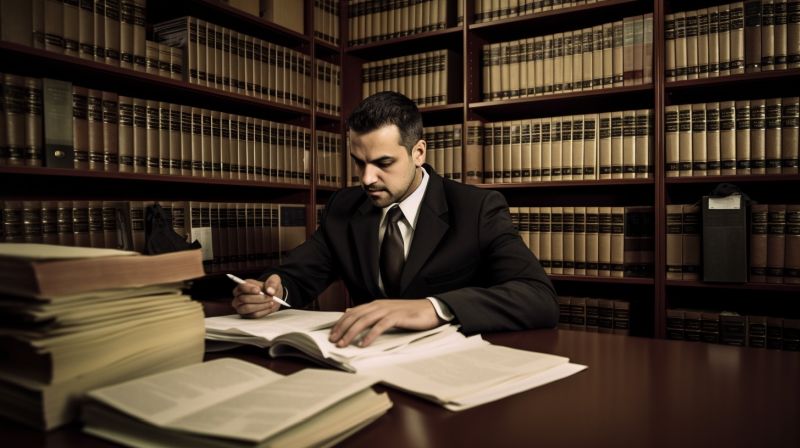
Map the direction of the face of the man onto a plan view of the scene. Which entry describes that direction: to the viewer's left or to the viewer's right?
to the viewer's left

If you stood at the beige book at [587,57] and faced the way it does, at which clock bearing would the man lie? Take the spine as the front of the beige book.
The man is roughly at 1 o'clock from the beige book.

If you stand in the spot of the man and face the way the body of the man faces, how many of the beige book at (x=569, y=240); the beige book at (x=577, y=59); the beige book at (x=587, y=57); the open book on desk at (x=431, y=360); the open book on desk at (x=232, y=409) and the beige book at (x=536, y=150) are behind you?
4

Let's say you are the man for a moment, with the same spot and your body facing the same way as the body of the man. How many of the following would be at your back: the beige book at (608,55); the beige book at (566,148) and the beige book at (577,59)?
3

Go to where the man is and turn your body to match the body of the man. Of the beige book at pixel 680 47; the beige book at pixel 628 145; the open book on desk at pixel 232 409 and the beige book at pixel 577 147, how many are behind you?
3

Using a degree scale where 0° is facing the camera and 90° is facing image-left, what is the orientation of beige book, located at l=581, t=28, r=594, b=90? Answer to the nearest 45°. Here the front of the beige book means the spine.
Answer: approximately 0°

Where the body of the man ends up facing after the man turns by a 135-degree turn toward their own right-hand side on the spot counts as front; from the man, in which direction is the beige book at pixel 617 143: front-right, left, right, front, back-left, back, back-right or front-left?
front-right

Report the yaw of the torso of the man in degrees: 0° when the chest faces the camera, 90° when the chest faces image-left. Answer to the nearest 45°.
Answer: approximately 45°

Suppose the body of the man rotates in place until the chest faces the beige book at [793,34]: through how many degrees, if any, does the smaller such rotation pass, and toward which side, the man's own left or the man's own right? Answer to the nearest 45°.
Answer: approximately 135° to the man's own left

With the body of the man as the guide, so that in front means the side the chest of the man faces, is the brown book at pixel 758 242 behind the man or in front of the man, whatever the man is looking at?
behind

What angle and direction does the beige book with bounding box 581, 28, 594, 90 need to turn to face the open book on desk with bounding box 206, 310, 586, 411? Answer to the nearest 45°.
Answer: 0° — it already faces it

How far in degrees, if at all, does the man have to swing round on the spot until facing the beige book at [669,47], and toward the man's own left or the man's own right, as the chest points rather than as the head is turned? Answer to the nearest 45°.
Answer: approximately 180°

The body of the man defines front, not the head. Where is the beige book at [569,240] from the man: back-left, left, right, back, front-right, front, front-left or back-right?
back

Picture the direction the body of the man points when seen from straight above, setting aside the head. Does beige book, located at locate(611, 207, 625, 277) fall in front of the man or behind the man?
behind

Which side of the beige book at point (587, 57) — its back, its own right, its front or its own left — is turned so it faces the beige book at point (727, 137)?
left

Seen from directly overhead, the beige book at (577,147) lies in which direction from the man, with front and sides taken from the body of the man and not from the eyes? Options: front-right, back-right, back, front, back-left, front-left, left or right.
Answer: back
